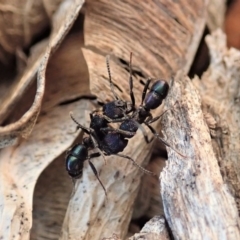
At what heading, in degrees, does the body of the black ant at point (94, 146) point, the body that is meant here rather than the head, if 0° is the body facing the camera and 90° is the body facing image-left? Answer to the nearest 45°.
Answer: approximately 270°

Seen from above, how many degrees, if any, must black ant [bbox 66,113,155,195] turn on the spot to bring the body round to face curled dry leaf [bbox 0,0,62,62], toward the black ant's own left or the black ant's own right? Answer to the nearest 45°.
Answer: approximately 135° to the black ant's own left
